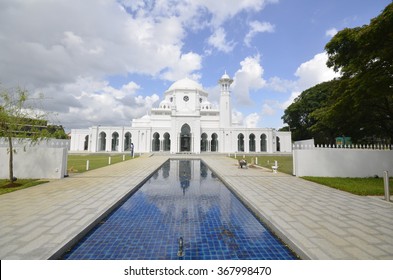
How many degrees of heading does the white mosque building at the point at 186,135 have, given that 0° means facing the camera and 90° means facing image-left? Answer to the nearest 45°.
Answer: approximately 0°

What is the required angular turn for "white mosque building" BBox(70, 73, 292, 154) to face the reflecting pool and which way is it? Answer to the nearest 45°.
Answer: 0° — it already faces it
